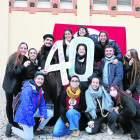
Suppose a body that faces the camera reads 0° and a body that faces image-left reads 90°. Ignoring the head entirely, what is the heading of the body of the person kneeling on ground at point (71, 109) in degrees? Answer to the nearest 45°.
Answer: approximately 0°

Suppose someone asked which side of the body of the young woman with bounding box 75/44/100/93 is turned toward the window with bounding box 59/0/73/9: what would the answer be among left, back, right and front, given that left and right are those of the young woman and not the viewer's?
back

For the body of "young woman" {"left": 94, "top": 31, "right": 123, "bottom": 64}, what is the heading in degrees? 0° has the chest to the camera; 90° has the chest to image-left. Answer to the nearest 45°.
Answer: approximately 0°

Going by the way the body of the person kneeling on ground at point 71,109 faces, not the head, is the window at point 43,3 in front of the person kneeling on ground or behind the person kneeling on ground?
behind

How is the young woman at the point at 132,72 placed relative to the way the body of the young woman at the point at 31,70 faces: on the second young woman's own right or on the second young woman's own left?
on the second young woman's own left

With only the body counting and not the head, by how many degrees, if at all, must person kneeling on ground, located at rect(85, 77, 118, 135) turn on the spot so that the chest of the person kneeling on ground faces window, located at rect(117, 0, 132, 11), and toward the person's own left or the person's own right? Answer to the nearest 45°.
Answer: approximately 180°
